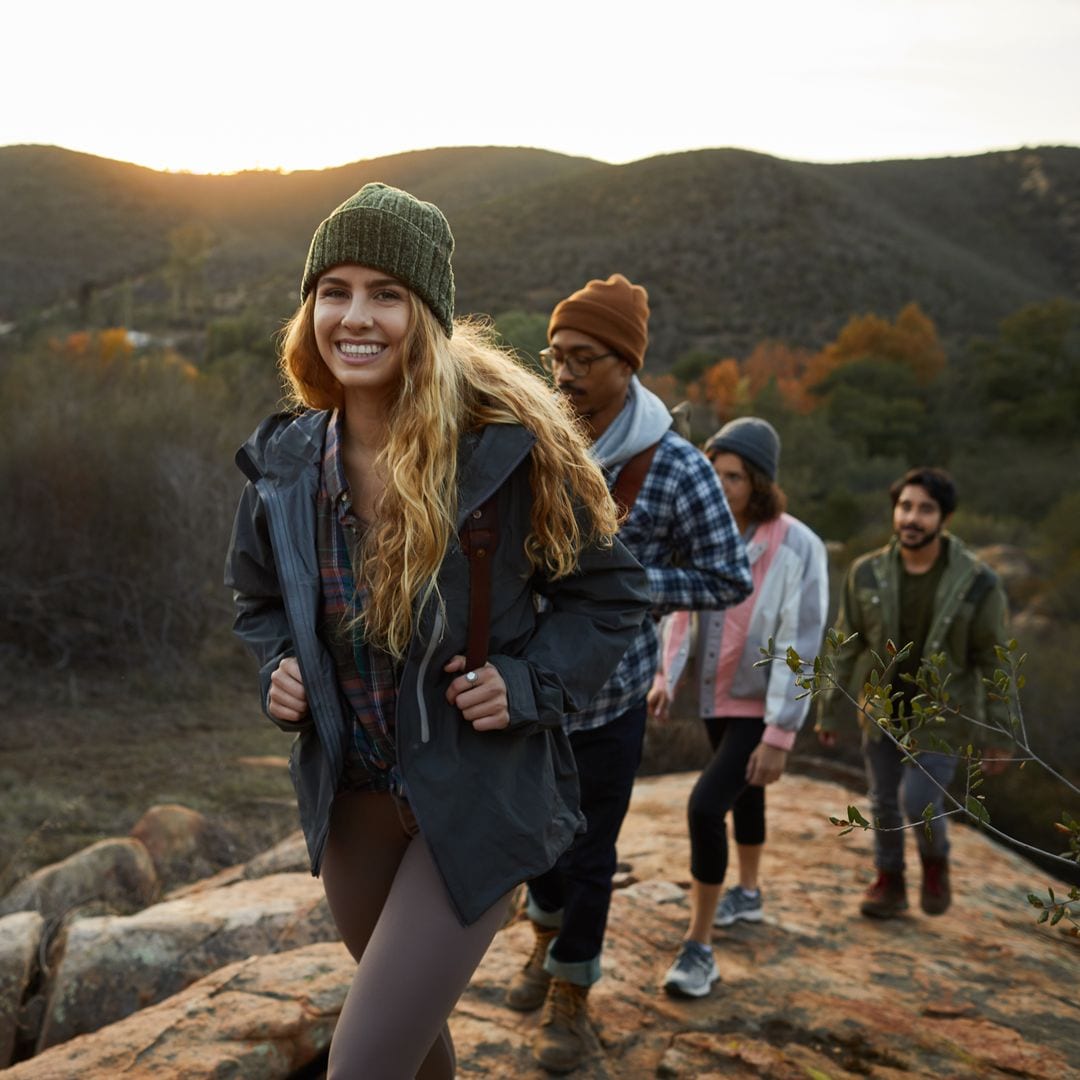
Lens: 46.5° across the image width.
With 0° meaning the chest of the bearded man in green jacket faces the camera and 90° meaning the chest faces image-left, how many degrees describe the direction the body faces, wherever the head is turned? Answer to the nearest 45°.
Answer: approximately 0°

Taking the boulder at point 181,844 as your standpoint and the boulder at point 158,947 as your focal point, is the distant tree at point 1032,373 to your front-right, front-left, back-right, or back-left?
back-left

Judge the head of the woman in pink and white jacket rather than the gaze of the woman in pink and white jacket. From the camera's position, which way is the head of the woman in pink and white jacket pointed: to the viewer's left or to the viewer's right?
to the viewer's left

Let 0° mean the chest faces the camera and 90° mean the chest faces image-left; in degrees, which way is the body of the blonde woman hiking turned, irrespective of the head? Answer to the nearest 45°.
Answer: approximately 45°

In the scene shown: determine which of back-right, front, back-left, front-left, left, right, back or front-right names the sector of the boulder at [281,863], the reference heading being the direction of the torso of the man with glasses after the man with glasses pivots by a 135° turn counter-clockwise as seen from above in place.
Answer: back-left

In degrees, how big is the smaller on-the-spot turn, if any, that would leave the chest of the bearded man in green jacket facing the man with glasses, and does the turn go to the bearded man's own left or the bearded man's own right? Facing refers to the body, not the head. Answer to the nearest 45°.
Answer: approximately 45° to the bearded man's own right

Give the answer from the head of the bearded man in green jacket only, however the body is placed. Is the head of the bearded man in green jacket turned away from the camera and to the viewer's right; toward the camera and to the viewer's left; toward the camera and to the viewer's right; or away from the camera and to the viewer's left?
toward the camera and to the viewer's left

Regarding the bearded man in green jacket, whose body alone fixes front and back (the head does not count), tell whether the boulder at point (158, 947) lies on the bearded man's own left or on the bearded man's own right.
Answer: on the bearded man's own right

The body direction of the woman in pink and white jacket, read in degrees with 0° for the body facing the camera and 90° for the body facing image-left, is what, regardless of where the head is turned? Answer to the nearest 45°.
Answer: approximately 45°

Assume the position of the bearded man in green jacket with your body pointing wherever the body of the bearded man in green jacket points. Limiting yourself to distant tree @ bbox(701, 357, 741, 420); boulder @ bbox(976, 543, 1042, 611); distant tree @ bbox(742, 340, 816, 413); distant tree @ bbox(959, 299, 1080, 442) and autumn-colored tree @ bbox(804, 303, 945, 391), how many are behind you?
5

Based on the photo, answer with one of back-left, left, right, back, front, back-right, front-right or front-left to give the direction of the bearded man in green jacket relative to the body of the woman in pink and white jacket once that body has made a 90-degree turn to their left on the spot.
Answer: left
